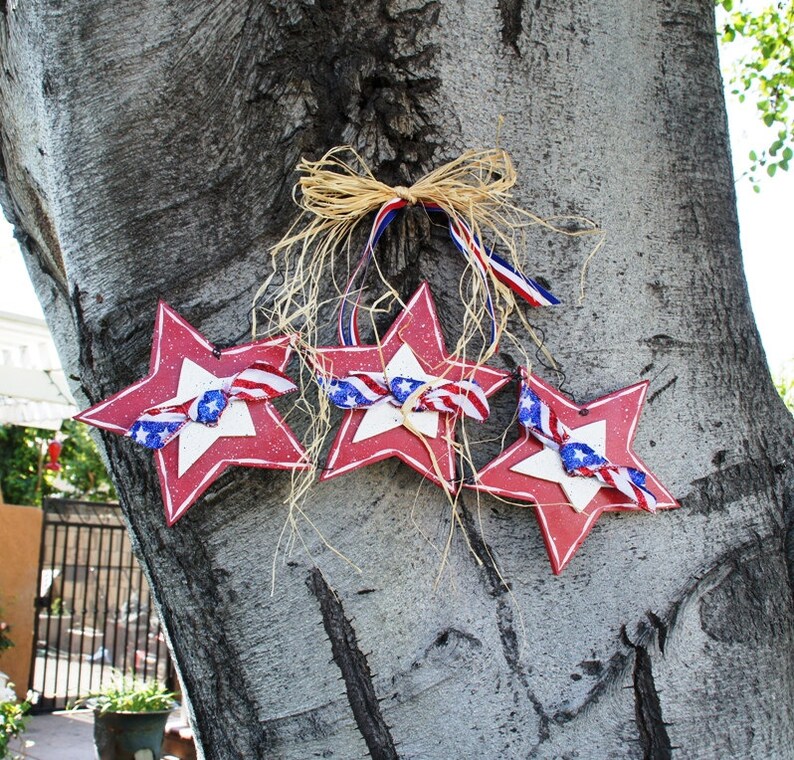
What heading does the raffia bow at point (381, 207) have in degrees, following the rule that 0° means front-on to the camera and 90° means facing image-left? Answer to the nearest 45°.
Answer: approximately 0°

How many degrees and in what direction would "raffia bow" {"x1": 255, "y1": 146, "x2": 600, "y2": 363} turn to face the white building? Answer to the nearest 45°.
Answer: approximately 135° to its right
